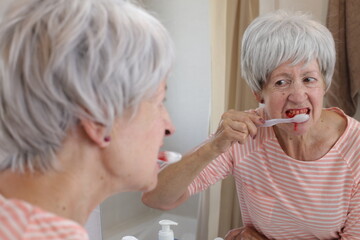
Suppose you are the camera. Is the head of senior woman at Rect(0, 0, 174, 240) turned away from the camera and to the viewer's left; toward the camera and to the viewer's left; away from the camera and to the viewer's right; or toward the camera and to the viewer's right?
away from the camera and to the viewer's right

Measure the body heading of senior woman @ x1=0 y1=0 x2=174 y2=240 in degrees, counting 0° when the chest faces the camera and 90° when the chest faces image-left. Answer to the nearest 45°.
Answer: approximately 225°
